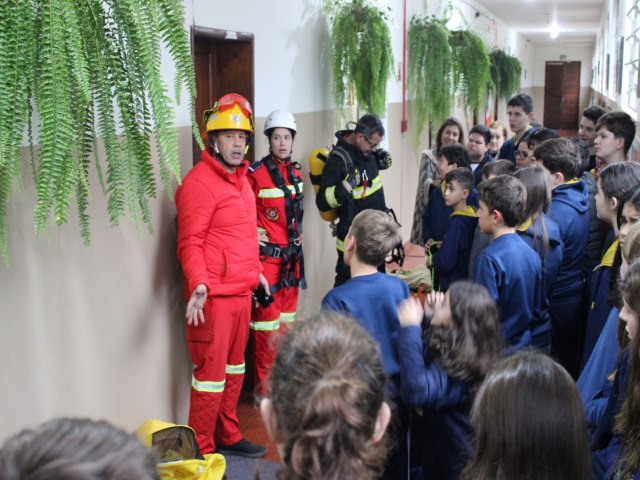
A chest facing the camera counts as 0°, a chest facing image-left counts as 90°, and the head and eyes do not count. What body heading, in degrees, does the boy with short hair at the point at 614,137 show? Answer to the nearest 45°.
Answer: approximately 90°

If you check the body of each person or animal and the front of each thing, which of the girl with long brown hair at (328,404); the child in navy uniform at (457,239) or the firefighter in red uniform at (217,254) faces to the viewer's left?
the child in navy uniform

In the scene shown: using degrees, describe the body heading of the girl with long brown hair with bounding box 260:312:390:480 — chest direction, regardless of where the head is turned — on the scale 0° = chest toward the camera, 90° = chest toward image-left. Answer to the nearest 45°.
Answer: approximately 180°

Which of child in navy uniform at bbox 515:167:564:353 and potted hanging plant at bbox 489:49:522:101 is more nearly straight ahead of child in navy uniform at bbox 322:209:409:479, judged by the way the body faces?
the potted hanging plant

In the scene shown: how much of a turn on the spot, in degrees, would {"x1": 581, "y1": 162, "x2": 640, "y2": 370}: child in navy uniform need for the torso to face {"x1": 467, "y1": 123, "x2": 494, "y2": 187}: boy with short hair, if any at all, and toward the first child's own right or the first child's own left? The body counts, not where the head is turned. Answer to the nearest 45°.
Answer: approximately 90° to the first child's own right

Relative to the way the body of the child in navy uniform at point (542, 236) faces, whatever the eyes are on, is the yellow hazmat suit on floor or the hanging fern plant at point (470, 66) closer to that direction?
the hanging fern plant

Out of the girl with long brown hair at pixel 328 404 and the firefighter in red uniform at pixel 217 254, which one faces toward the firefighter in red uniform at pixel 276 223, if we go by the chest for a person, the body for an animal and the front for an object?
the girl with long brown hair

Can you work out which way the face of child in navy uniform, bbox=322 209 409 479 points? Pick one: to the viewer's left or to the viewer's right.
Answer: to the viewer's left

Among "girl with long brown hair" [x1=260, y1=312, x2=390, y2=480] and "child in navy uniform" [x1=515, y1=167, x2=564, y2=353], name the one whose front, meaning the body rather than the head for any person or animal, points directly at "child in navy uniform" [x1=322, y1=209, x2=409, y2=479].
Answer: the girl with long brown hair

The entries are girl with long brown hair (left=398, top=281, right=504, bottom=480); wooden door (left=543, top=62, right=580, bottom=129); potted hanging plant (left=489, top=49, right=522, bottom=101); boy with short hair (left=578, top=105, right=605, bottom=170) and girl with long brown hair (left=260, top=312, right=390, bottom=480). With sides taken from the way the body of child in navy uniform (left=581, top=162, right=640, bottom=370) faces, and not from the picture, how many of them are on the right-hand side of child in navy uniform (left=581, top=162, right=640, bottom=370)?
3

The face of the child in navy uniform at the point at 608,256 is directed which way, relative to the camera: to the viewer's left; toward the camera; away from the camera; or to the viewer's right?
to the viewer's left

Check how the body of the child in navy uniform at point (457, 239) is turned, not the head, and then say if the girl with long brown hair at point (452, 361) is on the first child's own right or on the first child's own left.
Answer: on the first child's own left

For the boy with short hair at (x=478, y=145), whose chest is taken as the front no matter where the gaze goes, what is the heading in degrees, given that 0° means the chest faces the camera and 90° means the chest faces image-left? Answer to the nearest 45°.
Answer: approximately 45°

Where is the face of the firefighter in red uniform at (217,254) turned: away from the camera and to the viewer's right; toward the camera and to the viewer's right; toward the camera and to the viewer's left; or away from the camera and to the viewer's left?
toward the camera and to the viewer's right

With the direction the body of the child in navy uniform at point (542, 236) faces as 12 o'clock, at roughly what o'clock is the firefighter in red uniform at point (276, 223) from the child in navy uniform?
The firefighter in red uniform is roughly at 11 o'clock from the child in navy uniform.

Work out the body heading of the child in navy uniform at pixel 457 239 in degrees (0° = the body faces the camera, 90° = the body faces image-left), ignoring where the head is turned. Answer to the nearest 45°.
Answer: approximately 90°
